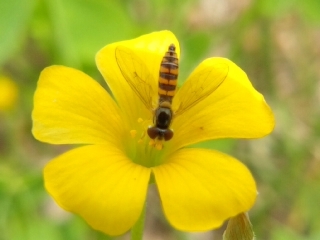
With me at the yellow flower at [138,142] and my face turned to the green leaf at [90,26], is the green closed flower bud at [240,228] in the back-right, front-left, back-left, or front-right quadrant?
back-right

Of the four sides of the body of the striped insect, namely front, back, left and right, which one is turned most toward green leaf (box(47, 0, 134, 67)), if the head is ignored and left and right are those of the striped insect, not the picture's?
back

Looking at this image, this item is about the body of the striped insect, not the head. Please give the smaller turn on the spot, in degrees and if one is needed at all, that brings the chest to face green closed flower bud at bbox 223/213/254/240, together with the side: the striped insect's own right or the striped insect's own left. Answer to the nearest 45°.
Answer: approximately 45° to the striped insect's own left

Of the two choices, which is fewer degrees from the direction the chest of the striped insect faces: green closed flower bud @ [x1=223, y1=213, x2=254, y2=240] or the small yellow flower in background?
the green closed flower bud

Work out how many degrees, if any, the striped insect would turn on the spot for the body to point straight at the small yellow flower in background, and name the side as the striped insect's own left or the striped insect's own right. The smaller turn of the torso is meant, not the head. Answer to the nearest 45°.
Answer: approximately 135° to the striped insect's own right

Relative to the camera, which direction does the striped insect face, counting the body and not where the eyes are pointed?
toward the camera

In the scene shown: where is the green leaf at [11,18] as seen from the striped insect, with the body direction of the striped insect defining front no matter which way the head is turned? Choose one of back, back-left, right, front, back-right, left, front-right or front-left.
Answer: back-right
